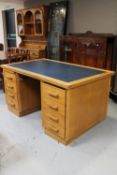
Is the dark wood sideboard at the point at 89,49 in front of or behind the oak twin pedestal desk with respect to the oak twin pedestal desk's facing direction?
behind
